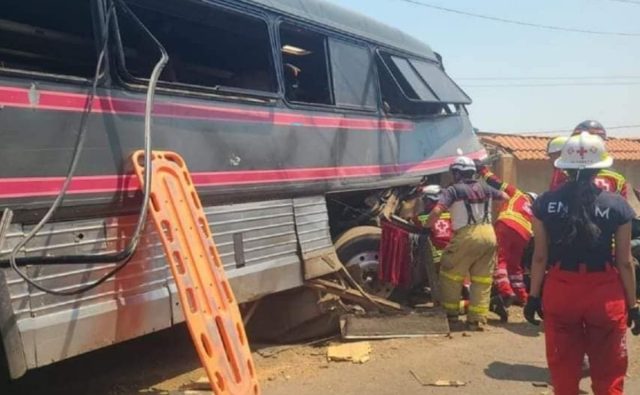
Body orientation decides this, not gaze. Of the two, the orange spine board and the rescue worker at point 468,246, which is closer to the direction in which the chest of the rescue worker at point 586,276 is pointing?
the rescue worker

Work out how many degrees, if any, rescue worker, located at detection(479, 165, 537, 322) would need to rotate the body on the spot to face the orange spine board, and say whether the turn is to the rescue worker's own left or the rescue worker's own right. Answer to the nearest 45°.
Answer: approximately 90° to the rescue worker's own left

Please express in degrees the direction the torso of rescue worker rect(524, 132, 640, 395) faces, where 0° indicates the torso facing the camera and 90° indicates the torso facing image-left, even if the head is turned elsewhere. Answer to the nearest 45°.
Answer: approximately 180°

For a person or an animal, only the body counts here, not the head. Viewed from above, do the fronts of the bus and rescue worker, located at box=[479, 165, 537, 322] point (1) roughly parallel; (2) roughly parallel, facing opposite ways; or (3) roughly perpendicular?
roughly perpendicular

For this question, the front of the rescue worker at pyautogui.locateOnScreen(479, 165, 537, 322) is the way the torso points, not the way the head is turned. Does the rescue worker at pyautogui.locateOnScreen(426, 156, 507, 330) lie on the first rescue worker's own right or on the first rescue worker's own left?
on the first rescue worker's own left

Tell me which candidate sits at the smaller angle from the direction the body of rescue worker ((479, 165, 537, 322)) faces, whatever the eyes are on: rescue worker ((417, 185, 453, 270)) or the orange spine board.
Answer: the rescue worker

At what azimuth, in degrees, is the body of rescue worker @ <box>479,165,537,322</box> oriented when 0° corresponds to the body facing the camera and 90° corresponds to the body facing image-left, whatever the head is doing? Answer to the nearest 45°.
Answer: approximately 135°

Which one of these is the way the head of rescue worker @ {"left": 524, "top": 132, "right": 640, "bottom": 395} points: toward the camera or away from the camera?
away from the camera

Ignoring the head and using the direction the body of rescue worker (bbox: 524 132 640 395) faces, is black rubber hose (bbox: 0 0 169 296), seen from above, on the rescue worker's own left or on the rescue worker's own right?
on the rescue worker's own left

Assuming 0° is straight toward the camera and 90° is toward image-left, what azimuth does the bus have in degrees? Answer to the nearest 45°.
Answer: approximately 225°
